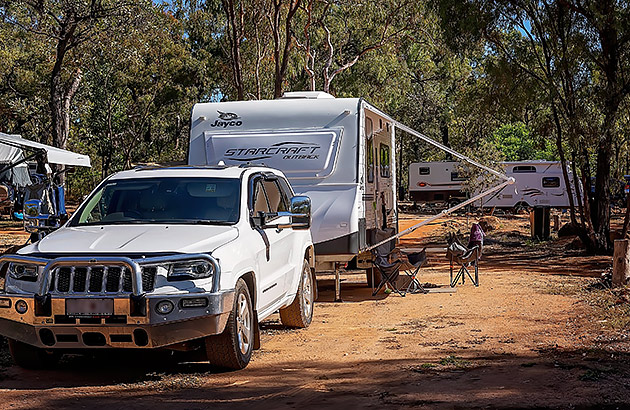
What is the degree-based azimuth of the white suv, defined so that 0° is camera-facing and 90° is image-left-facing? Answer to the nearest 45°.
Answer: approximately 45°

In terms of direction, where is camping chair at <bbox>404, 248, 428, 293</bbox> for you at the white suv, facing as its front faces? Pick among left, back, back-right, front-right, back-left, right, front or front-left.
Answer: back

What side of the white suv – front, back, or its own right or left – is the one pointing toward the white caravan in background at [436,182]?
back

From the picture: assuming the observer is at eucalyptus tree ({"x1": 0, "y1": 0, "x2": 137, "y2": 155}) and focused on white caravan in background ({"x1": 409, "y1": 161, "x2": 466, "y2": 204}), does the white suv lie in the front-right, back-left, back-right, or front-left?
back-right

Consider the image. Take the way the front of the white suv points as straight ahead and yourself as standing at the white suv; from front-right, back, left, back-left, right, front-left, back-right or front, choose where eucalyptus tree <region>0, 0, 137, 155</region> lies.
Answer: back-right

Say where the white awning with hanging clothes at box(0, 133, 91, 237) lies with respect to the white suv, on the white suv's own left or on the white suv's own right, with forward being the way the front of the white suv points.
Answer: on the white suv's own right

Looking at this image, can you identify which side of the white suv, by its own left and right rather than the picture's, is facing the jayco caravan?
back
